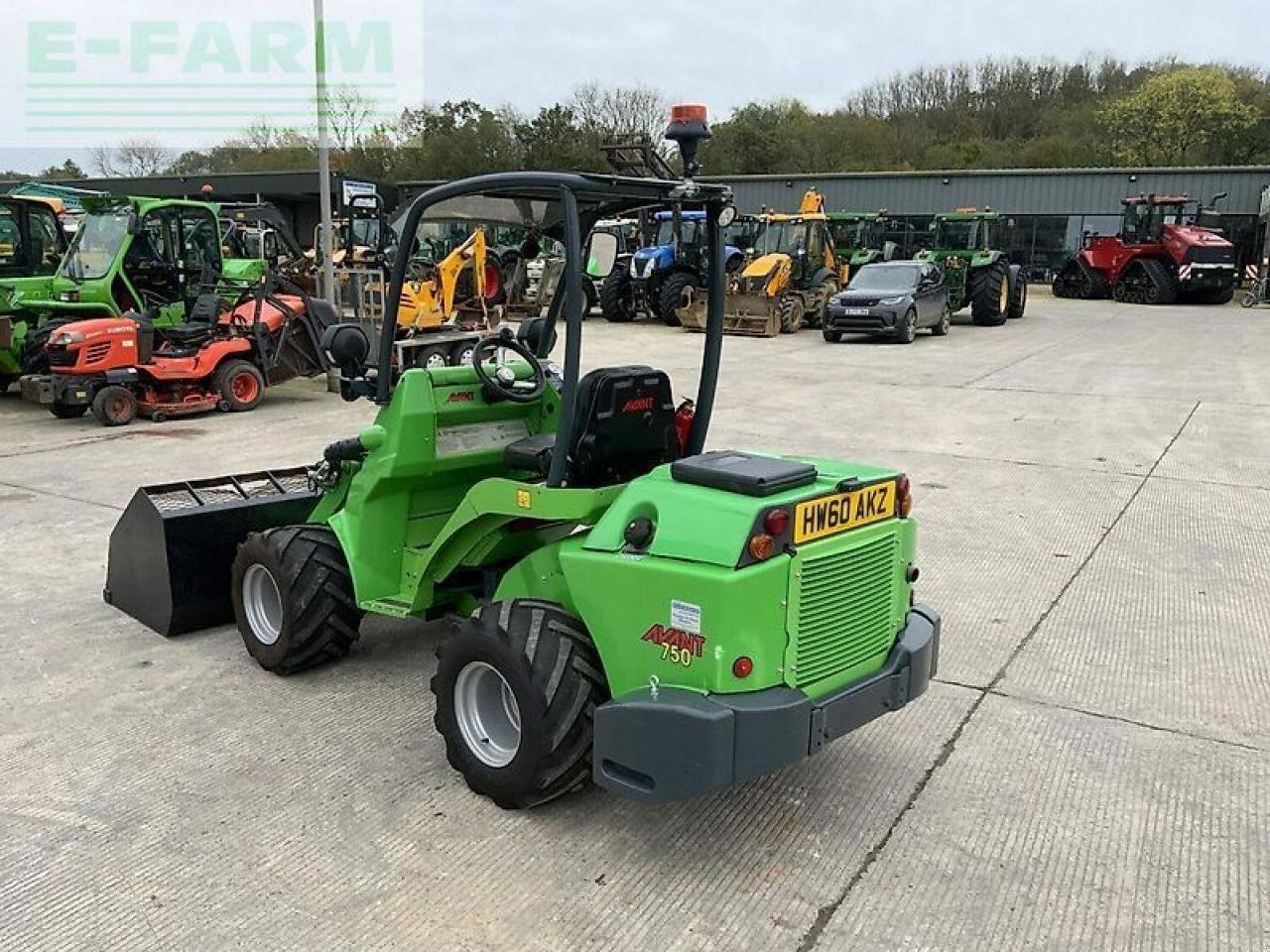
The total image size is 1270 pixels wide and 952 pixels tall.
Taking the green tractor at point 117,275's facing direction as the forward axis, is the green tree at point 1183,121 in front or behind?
behind

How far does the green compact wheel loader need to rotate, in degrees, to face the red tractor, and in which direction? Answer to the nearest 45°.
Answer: approximately 90° to its right

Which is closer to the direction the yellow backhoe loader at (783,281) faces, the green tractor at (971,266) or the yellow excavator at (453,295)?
the yellow excavator

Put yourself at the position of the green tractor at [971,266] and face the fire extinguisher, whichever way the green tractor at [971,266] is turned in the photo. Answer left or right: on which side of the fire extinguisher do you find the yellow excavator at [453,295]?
right

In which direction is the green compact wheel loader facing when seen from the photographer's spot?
facing away from the viewer and to the left of the viewer
